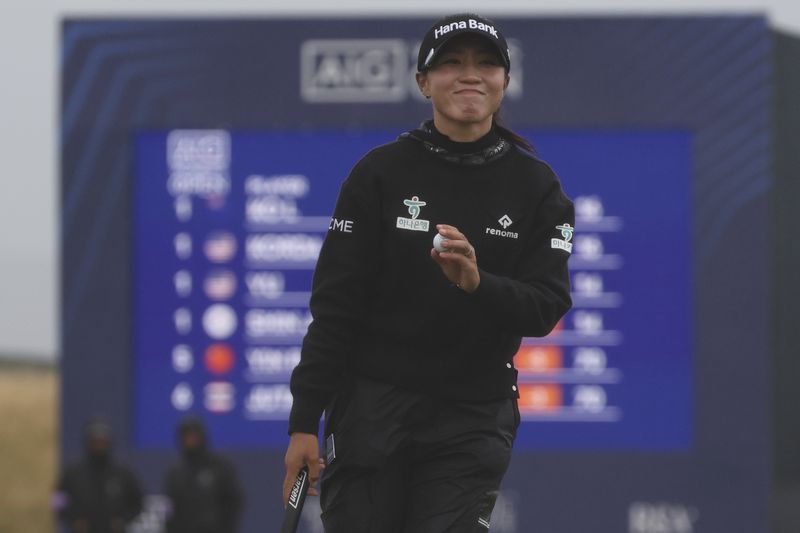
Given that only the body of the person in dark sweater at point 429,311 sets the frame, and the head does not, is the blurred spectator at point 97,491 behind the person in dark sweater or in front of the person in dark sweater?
behind

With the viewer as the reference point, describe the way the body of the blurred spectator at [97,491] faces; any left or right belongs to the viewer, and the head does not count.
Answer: facing the viewer

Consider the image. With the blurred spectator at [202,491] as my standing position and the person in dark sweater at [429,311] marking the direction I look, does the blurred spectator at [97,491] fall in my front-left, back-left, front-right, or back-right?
back-right

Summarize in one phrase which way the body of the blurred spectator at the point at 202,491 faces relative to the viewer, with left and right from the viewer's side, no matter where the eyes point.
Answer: facing the viewer and to the left of the viewer

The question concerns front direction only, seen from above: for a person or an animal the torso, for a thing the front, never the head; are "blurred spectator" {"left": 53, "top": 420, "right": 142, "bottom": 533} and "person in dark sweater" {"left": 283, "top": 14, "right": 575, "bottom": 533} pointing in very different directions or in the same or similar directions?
same or similar directions

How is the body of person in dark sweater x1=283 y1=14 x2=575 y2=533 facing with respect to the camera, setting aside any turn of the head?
toward the camera

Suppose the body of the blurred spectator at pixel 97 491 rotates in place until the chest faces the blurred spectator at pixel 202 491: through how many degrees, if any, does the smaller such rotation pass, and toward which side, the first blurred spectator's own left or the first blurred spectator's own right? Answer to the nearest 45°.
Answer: approximately 90° to the first blurred spectator's own left

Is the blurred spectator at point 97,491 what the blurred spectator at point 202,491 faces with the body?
no

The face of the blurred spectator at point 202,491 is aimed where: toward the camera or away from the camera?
toward the camera

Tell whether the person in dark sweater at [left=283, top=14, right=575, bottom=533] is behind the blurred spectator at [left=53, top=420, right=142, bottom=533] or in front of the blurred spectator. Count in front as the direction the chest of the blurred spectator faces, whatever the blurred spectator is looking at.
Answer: in front

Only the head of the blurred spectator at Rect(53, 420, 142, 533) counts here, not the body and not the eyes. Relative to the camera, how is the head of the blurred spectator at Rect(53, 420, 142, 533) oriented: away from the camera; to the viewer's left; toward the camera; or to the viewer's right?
toward the camera

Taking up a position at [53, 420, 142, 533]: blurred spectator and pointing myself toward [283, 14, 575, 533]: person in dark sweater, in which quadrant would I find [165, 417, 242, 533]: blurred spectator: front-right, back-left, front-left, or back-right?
front-left

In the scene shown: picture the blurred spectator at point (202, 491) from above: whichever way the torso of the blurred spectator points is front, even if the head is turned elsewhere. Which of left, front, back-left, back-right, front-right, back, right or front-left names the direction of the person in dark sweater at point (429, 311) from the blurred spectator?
front-left
